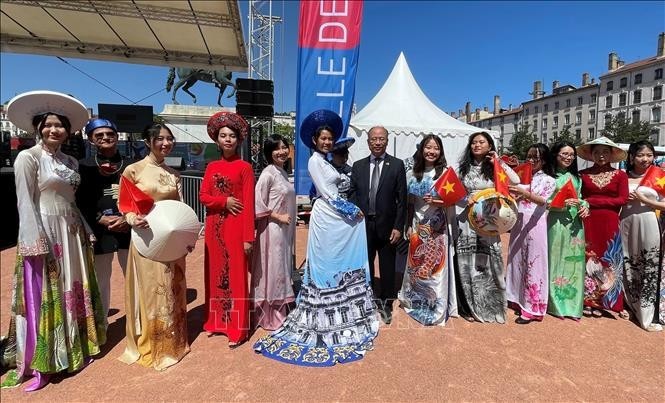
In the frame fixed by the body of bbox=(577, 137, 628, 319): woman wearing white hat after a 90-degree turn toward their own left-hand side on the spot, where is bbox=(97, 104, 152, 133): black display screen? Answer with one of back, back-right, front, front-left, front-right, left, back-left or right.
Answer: back

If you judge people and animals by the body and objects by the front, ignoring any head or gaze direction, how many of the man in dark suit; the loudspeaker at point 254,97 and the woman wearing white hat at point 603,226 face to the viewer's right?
0

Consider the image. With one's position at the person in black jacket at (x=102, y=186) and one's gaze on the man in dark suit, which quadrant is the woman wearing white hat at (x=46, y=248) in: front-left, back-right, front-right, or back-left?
back-right

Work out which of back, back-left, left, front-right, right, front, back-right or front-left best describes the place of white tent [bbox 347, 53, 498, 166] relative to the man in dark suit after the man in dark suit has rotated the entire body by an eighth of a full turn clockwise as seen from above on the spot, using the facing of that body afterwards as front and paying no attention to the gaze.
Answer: back-right

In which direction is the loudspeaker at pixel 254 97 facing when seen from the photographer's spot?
facing the viewer

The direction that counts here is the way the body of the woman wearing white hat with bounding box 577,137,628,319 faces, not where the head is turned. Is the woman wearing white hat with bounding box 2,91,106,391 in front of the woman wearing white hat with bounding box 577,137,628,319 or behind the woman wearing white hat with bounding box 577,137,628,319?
in front

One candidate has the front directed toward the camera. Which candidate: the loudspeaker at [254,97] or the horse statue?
the loudspeaker

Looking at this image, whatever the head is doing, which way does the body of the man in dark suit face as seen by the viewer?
toward the camera

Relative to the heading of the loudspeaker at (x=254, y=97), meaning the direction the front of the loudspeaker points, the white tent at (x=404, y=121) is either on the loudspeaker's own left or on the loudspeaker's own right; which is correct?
on the loudspeaker's own left

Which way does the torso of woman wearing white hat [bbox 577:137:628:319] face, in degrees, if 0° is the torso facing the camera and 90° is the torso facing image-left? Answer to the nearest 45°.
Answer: approximately 0°

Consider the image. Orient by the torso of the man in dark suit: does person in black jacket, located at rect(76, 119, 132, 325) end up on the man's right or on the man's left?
on the man's right

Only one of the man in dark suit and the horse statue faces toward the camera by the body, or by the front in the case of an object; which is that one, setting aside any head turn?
the man in dark suit
